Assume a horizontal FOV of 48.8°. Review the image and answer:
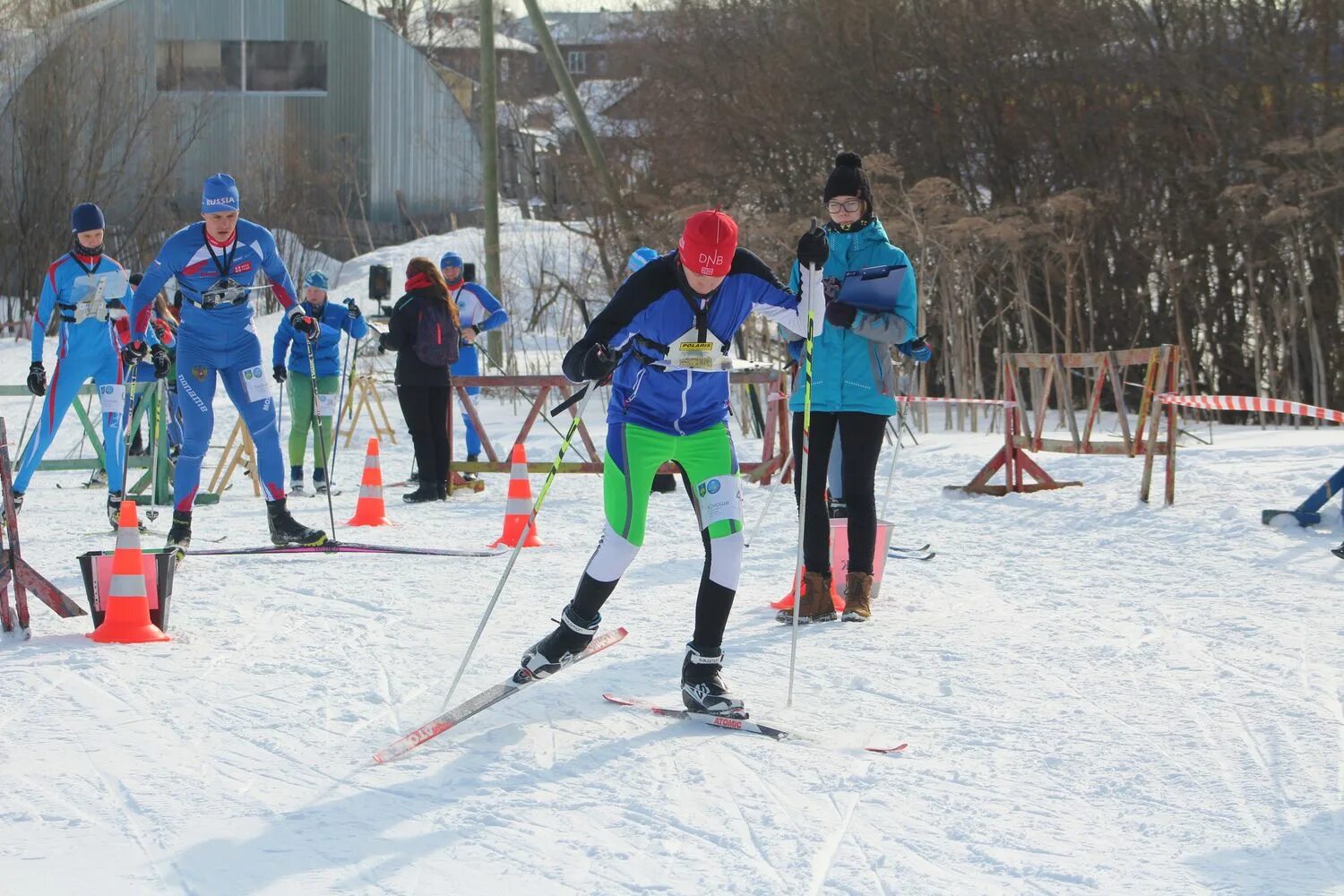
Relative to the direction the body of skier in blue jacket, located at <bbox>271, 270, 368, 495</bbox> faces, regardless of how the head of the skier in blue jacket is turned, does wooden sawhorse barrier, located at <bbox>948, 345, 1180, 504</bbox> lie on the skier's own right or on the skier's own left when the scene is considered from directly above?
on the skier's own left

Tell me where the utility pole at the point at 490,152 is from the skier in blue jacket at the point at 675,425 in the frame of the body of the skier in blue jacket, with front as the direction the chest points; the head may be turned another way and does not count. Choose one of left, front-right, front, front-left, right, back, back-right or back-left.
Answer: back

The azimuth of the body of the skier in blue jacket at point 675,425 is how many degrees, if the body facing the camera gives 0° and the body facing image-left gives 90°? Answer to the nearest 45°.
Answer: approximately 0°

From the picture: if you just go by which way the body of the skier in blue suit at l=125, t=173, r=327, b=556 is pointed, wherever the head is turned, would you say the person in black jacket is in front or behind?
behind

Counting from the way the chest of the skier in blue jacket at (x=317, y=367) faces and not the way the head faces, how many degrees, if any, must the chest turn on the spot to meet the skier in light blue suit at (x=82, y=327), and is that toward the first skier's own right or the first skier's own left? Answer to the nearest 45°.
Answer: approximately 45° to the first skier's own right

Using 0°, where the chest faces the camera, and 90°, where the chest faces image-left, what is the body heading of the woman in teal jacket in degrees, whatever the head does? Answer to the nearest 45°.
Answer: approximately 45°

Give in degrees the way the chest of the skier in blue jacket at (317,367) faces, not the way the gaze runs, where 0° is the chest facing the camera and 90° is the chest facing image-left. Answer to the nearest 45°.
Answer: approximately 0°

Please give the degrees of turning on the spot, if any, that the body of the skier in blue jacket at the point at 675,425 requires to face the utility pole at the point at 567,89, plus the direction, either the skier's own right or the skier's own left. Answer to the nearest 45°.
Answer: approximately 180°
